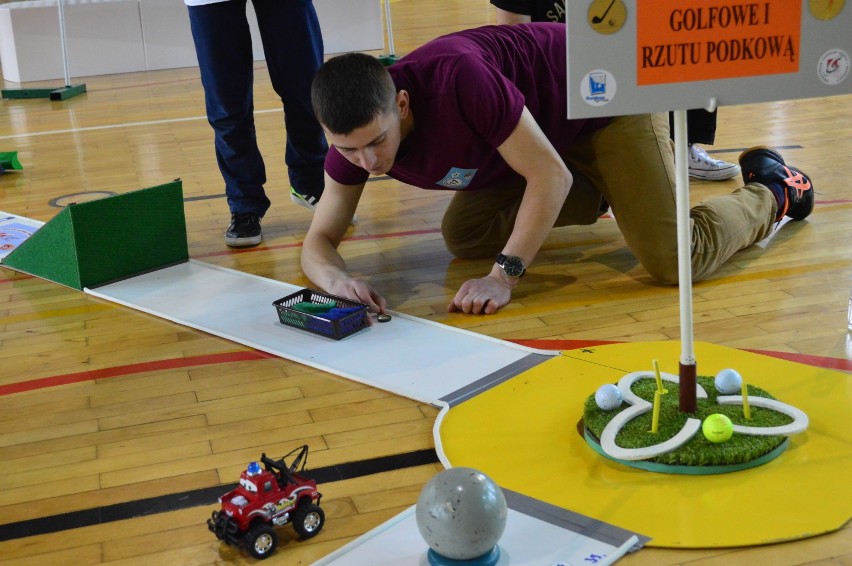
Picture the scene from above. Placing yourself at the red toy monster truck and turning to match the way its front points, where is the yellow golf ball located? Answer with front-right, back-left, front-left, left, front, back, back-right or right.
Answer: back-left

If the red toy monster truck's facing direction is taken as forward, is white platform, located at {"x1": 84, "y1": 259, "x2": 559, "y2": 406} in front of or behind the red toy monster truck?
behind

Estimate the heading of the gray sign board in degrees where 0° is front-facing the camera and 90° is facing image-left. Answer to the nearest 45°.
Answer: approximately 0°

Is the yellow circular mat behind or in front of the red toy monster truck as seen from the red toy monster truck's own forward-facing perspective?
behind

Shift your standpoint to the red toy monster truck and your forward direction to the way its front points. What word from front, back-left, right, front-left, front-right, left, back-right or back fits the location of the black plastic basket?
back-right
